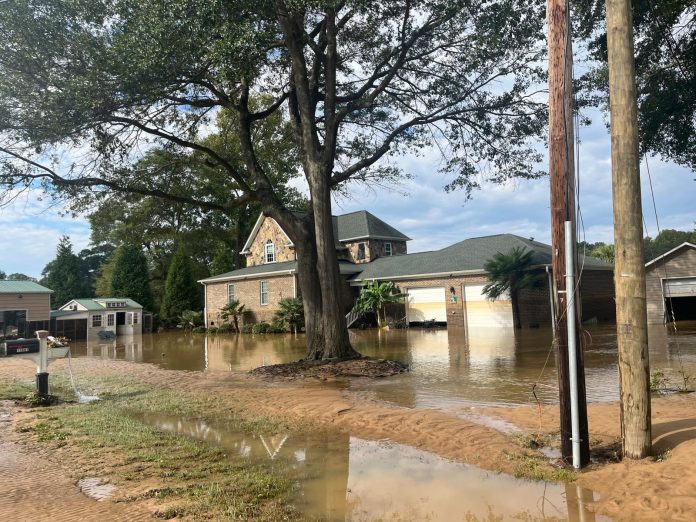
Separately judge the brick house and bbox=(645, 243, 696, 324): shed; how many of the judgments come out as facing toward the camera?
2

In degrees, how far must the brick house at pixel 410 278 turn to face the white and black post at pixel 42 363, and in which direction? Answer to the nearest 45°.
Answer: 0° — it already faces it

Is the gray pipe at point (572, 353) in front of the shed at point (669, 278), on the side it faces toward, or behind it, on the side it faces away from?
in front

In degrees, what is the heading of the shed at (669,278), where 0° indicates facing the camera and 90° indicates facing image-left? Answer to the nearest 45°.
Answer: approximately 0°

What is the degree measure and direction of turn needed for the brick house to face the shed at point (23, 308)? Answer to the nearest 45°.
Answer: approximately 90° to its right

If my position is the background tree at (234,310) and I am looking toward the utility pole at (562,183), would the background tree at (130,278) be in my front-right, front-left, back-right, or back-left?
back-right

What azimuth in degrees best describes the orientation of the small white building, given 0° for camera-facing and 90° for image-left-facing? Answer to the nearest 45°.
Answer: approximately 315°
